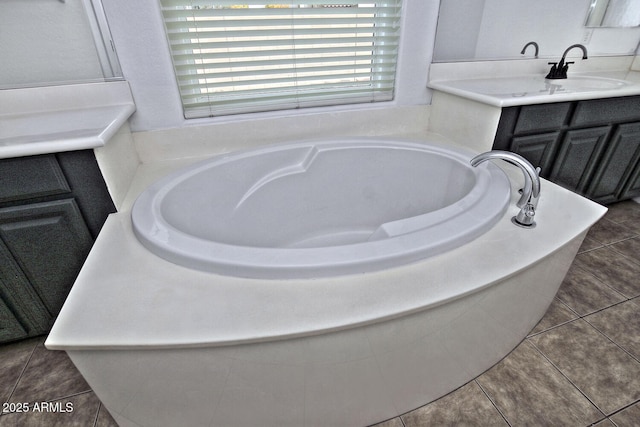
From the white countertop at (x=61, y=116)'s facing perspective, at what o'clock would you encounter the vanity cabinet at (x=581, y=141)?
The vanity cabinet is roughly at 10 o'clock from the white countertop.

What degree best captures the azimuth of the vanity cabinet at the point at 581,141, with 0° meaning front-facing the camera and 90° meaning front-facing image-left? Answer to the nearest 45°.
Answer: approximately 0°

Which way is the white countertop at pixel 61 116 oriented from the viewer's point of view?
toward the camera

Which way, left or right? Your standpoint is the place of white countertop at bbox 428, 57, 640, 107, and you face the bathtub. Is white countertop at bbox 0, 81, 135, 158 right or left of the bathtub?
right

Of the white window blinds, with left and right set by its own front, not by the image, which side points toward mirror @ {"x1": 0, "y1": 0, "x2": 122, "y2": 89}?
right

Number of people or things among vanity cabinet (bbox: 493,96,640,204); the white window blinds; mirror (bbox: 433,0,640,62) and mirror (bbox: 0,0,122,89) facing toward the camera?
4

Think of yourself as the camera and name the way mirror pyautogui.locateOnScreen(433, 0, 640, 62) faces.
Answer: facing the viewer

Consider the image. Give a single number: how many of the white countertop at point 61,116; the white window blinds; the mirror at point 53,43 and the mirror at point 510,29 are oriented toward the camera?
4

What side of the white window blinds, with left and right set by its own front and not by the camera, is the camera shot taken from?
front
